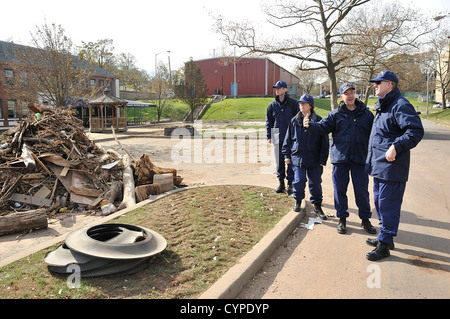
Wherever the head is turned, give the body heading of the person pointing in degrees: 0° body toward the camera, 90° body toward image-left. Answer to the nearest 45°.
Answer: approximately 0°

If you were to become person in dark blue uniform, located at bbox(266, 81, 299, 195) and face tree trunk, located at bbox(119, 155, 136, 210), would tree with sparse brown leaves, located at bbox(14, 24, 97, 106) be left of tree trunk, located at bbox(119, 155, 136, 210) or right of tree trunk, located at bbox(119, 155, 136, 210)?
right

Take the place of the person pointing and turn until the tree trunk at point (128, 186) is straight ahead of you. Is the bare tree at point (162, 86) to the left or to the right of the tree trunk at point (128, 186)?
right

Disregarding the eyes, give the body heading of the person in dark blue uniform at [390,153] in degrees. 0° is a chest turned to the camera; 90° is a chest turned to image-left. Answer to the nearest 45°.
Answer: approximately 90°

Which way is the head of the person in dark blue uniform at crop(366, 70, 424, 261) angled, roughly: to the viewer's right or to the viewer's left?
to the viewer's left

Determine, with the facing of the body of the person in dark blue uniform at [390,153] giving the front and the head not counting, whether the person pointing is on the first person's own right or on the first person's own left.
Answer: on the first person's own right

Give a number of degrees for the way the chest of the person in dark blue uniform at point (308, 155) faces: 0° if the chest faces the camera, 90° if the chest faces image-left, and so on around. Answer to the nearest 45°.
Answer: approximately 45°

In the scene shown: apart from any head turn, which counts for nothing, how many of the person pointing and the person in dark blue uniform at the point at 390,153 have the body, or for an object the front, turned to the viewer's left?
1
